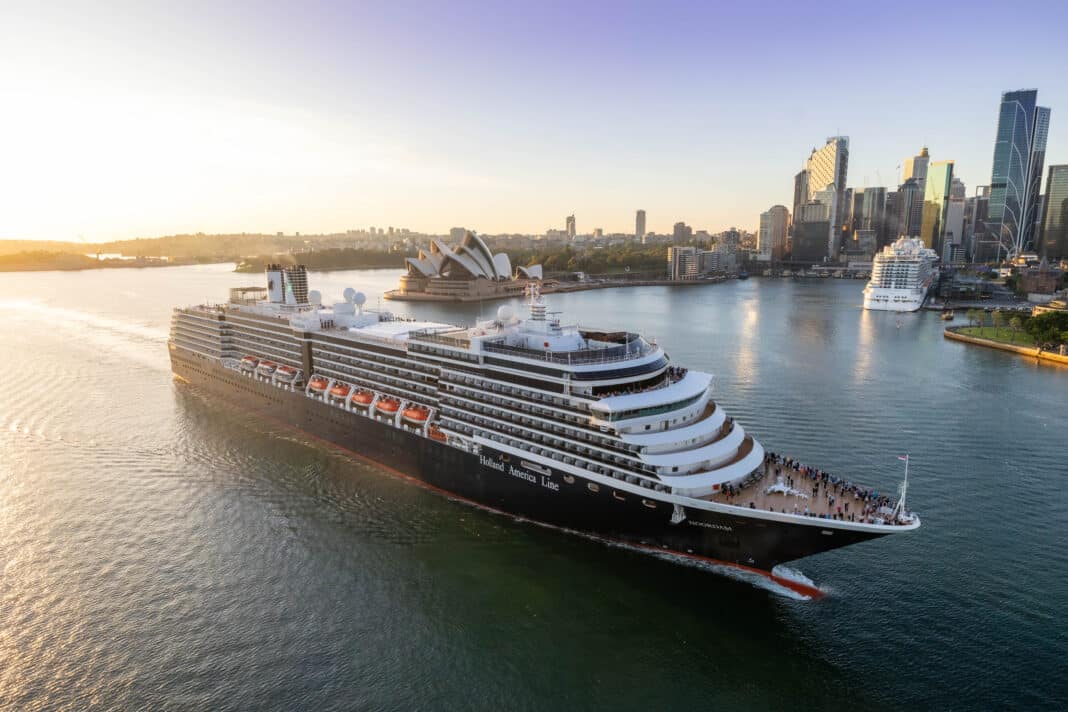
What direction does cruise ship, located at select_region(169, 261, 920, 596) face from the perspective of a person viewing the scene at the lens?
facing the viewer and to the right of the viewer
